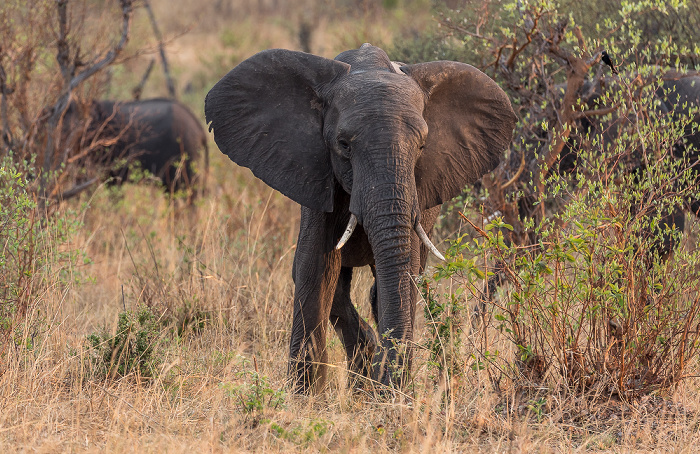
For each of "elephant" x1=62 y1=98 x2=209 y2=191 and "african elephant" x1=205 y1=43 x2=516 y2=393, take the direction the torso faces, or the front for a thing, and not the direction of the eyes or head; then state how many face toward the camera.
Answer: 1

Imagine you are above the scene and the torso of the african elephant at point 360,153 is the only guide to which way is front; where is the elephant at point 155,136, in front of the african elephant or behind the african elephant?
behind

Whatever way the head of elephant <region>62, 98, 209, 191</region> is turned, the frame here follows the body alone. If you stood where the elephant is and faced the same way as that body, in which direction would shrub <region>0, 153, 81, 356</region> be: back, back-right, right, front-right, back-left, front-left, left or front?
left

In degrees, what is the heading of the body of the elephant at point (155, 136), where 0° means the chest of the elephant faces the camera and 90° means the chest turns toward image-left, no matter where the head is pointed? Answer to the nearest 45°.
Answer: approximately 90°

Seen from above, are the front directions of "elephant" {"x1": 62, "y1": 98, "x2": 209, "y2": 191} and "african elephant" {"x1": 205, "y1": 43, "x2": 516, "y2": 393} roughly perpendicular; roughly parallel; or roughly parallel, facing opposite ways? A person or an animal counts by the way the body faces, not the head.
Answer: roughly perpendicular

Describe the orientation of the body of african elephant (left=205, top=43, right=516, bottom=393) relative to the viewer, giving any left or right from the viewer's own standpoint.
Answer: facing the viewer

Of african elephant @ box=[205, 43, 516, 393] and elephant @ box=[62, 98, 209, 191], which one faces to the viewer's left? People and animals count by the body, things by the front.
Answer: the elephant

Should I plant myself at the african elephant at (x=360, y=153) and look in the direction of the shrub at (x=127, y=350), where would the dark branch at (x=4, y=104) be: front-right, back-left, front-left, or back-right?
front-right

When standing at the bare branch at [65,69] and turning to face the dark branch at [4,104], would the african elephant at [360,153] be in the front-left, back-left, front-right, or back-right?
back-left
